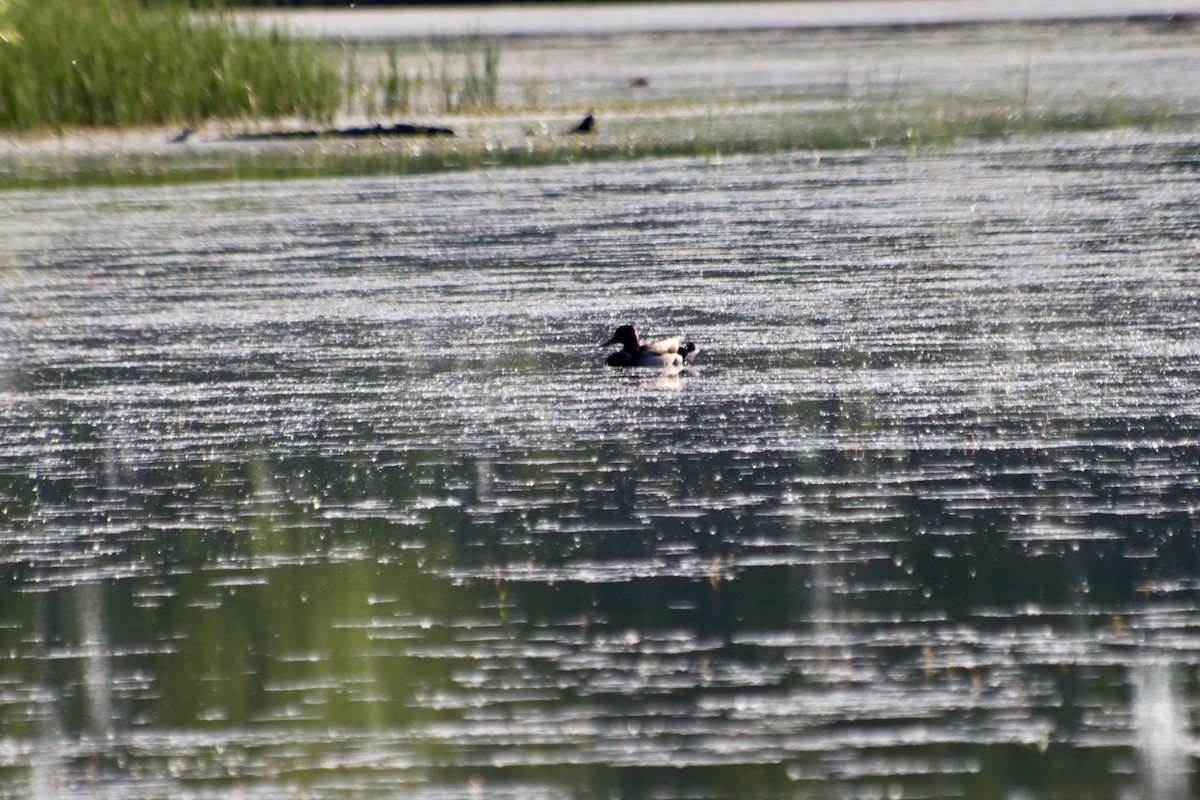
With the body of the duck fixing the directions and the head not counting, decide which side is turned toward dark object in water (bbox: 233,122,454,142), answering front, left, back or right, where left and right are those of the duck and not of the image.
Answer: right

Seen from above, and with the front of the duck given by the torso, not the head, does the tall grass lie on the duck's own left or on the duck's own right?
on the duck's own right

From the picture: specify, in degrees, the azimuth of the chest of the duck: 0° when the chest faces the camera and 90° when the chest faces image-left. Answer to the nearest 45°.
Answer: approximately 90°

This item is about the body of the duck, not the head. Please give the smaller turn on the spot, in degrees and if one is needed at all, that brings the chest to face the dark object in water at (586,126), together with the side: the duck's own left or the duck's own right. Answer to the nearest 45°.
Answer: approximately 90° to the duck's own right
